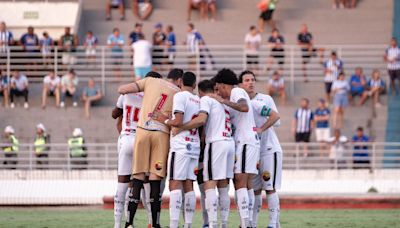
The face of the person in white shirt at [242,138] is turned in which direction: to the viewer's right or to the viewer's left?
to the viewer's left

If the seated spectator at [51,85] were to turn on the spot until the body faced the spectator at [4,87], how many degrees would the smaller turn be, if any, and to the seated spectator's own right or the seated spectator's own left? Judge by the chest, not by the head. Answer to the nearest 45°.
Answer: approximately 90° to the seated spectator's own right

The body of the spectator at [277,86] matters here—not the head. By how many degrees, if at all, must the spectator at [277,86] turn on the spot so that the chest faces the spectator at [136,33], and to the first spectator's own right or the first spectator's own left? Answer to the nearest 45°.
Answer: approximately 90° to the first spectator's own right

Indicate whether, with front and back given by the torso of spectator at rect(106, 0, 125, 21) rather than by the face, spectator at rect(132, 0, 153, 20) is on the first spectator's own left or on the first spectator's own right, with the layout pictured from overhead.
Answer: on the first spectator's own left

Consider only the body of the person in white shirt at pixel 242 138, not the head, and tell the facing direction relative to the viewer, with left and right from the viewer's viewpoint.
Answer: facing to the left of the viewer

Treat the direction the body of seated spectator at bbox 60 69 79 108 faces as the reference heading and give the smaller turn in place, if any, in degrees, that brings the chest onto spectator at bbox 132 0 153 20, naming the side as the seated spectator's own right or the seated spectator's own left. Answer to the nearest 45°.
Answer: approximately 135° to the seated spectator's own left

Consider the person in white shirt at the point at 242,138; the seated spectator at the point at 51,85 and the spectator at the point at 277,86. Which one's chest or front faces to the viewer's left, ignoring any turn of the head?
the person in white shirt

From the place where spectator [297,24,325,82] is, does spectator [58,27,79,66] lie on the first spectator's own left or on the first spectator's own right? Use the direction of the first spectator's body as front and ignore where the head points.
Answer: on the first spectator's own right

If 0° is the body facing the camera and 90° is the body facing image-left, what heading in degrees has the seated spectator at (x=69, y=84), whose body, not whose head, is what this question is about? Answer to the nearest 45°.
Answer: approximately 0°

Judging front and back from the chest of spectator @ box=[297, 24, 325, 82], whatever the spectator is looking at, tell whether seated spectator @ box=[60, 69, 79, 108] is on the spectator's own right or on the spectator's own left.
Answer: on the spectator's own right
